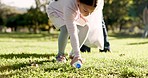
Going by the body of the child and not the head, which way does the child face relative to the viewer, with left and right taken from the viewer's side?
facing the viewer and to the right of the viewer

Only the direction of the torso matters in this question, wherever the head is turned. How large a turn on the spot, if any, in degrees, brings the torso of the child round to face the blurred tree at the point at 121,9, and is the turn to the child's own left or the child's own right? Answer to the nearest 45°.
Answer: approximately 135° to the child's own left

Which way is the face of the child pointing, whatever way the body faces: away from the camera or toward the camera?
toward the camera
